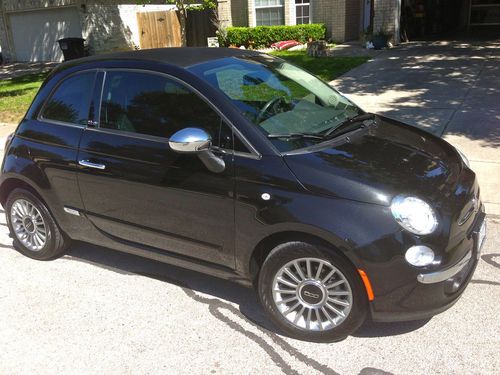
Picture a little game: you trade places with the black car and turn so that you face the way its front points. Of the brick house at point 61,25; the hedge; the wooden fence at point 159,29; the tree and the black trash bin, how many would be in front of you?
0

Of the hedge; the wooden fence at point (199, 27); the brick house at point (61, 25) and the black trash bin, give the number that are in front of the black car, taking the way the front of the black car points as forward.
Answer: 0

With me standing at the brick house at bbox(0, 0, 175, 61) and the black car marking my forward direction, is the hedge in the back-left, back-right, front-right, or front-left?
front-left

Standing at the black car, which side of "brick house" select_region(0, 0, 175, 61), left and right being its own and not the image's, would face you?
front

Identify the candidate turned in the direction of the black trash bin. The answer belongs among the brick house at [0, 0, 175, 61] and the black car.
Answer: the brick house

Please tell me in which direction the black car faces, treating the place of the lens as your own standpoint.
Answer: facing the viewer and to the right of the viewer

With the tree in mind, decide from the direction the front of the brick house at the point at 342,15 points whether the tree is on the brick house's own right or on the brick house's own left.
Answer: on the brick house's own right

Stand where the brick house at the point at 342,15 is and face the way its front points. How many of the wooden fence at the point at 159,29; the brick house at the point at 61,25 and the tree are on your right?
3

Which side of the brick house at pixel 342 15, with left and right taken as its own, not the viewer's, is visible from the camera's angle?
front

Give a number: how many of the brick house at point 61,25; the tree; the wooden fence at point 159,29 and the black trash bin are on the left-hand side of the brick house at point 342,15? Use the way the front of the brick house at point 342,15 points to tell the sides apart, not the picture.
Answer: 0

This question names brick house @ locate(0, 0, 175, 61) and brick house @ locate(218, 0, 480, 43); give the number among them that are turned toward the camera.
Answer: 2

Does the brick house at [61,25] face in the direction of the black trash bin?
yes

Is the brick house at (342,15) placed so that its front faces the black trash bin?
no

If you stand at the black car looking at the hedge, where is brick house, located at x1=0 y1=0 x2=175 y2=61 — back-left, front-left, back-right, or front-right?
front-left

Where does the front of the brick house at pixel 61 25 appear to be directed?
toward the camera

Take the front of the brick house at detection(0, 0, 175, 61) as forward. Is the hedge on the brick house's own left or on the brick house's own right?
on the brick house's own left

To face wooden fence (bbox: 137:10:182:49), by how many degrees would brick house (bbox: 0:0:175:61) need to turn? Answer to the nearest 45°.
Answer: approximately 90° to its left

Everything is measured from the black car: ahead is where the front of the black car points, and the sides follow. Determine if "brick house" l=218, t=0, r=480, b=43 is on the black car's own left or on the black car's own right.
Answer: on the black car's own left
